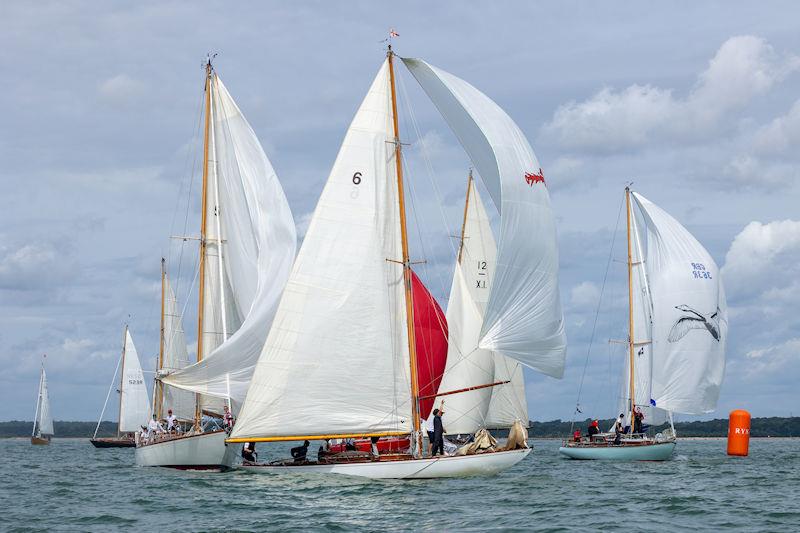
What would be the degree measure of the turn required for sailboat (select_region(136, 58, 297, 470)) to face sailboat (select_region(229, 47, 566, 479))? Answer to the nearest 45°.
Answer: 0° — it already faces it

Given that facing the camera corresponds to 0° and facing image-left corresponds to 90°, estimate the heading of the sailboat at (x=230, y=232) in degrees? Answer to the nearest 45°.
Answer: approximately 315°

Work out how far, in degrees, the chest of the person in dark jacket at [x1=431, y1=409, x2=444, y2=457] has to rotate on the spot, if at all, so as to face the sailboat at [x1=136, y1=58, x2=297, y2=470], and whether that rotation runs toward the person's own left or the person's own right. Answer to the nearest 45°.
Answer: approximately 135° to the person's own left

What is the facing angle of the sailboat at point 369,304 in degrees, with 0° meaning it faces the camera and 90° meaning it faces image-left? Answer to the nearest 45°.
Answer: approximately 270°

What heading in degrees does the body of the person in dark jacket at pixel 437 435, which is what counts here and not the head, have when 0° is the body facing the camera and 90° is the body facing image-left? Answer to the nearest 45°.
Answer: approximately 270°

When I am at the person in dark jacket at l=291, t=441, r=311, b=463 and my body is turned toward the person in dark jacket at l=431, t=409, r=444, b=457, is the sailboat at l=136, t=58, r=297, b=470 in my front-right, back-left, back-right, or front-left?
back-left

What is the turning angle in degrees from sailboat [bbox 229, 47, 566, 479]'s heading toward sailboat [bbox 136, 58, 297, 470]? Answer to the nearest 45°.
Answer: approximately 135° to its left
